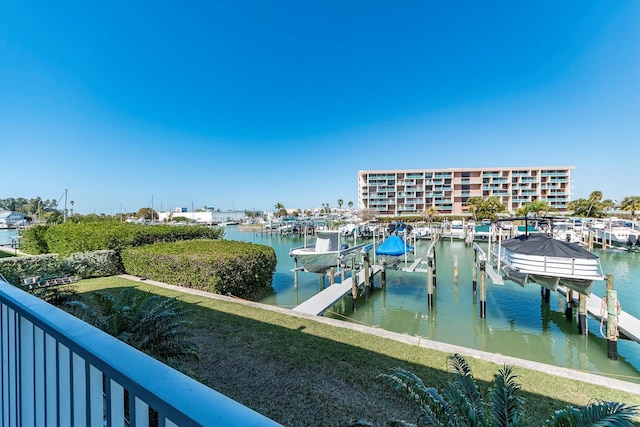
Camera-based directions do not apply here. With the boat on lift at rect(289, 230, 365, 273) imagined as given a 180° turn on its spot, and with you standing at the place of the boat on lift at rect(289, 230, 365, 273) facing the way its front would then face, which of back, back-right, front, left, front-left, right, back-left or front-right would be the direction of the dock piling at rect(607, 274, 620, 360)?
right

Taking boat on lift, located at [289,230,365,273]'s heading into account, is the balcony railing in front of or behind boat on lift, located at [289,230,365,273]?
in front

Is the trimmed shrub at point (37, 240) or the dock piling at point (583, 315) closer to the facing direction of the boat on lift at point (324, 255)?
the trimmed shrub

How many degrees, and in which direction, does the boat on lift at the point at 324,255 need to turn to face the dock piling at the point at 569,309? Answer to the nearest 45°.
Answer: approximately 135° to its left

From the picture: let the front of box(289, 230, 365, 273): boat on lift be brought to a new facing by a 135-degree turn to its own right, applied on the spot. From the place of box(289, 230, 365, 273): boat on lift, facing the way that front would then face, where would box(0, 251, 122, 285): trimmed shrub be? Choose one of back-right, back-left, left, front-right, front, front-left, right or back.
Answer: left

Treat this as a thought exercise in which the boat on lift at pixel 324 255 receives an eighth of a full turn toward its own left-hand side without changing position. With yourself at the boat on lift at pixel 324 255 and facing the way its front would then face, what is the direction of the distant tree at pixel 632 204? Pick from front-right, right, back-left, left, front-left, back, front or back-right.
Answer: back-left

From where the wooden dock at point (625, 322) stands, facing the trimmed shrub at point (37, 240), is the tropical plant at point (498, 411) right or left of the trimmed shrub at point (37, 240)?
left

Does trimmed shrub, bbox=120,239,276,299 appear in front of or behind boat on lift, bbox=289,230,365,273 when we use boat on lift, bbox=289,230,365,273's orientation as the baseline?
in front

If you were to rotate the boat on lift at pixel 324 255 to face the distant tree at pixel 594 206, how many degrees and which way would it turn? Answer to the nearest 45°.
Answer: approximately 180°

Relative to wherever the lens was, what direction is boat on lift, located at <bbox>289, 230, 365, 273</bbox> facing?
facing the viewer and to the left of the viewer

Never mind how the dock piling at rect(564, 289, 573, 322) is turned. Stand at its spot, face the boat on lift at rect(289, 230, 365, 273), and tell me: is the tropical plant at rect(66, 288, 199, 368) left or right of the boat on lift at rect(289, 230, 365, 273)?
left

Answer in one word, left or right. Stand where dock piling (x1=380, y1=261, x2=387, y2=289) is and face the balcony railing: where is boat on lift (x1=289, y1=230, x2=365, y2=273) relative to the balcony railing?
right

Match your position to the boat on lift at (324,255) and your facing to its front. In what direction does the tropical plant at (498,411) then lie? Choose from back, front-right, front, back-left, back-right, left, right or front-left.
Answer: front-left

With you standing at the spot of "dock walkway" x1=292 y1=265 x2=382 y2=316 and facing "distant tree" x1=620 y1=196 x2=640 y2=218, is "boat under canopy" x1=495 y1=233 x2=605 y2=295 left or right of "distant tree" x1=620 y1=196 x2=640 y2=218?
right

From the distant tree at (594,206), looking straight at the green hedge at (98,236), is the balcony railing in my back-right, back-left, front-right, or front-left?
front-left
